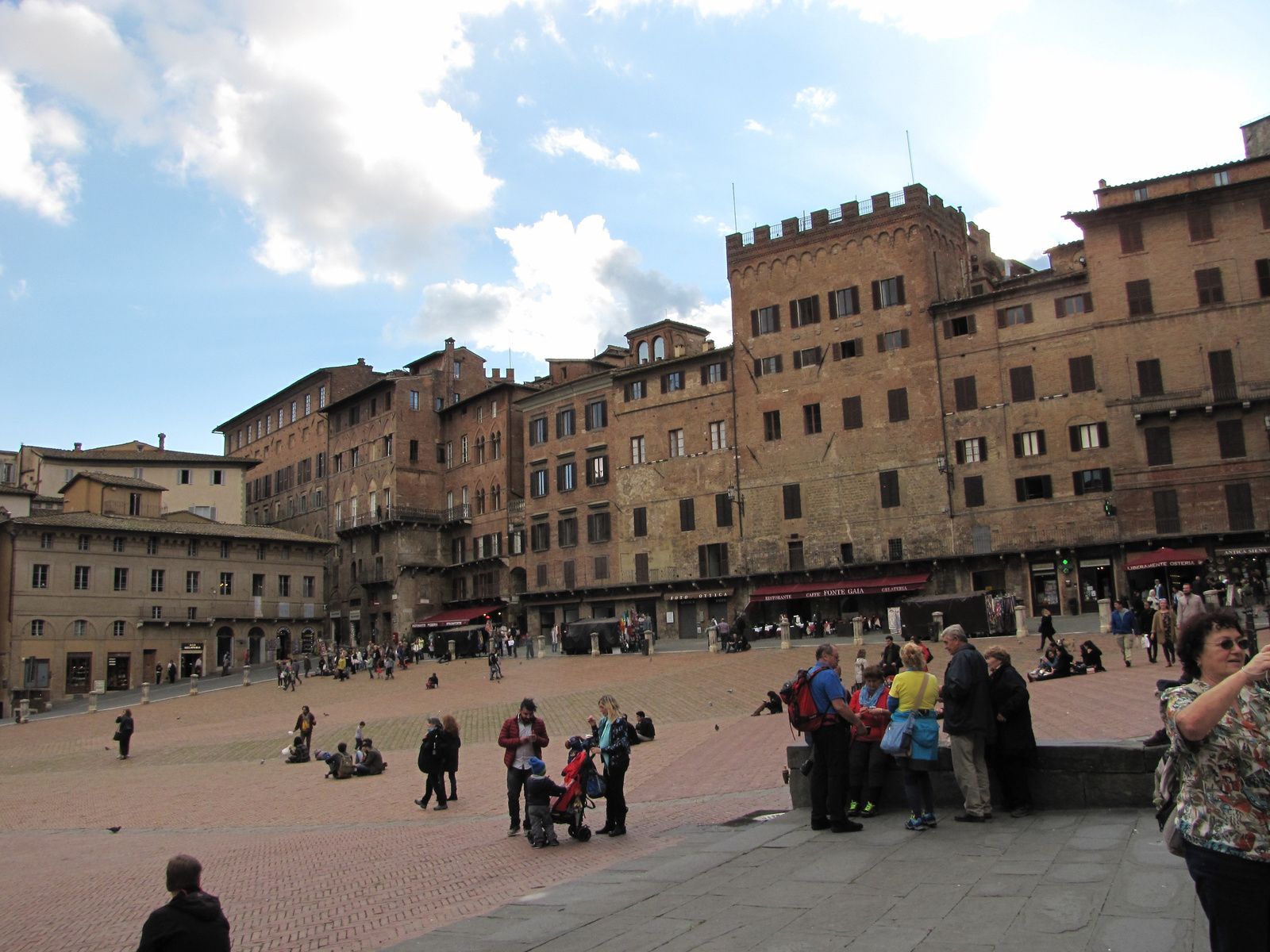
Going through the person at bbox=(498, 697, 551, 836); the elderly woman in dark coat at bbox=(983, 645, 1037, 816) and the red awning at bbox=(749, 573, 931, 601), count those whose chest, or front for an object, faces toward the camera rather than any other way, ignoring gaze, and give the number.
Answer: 2

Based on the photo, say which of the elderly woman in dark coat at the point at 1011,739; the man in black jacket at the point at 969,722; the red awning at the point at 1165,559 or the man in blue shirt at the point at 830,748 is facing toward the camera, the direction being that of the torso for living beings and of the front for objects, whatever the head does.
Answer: the red awning

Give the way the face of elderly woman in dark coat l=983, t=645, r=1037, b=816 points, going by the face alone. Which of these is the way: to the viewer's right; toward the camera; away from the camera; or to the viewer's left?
to the viewer's left

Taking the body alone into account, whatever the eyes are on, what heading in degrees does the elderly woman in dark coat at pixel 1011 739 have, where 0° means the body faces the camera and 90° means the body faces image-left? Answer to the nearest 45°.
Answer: approximately 90°

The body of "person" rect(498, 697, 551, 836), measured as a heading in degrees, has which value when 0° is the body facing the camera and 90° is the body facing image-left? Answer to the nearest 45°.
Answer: approximately 0°

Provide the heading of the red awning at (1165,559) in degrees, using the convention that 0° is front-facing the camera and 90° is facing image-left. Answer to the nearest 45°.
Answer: approximately 0°

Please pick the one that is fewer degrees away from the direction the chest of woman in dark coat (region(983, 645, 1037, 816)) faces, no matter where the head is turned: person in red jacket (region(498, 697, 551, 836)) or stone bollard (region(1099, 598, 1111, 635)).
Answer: the person in red jacket

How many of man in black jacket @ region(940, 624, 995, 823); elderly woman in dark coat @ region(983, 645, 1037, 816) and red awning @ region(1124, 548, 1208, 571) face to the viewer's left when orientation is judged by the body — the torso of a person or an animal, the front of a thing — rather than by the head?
2

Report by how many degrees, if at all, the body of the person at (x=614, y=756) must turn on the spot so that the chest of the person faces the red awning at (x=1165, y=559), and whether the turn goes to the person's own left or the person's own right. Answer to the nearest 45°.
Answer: approximately 180°

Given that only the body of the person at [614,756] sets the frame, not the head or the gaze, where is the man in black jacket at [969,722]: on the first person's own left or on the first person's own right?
on the first person's own left

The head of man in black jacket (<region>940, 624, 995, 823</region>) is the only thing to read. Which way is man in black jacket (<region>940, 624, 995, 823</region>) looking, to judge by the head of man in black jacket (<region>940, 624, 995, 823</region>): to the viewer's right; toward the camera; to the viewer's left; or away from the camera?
to the viewer's left

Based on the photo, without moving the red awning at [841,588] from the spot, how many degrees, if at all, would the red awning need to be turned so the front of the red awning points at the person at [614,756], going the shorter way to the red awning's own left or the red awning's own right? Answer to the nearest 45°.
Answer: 0° — it already faces them

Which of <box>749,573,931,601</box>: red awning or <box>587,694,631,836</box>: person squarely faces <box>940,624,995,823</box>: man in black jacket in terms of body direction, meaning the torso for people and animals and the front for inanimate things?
the red awning

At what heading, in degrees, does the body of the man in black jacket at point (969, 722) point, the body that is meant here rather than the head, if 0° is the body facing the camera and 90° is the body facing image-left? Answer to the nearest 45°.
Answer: approximately 90°
